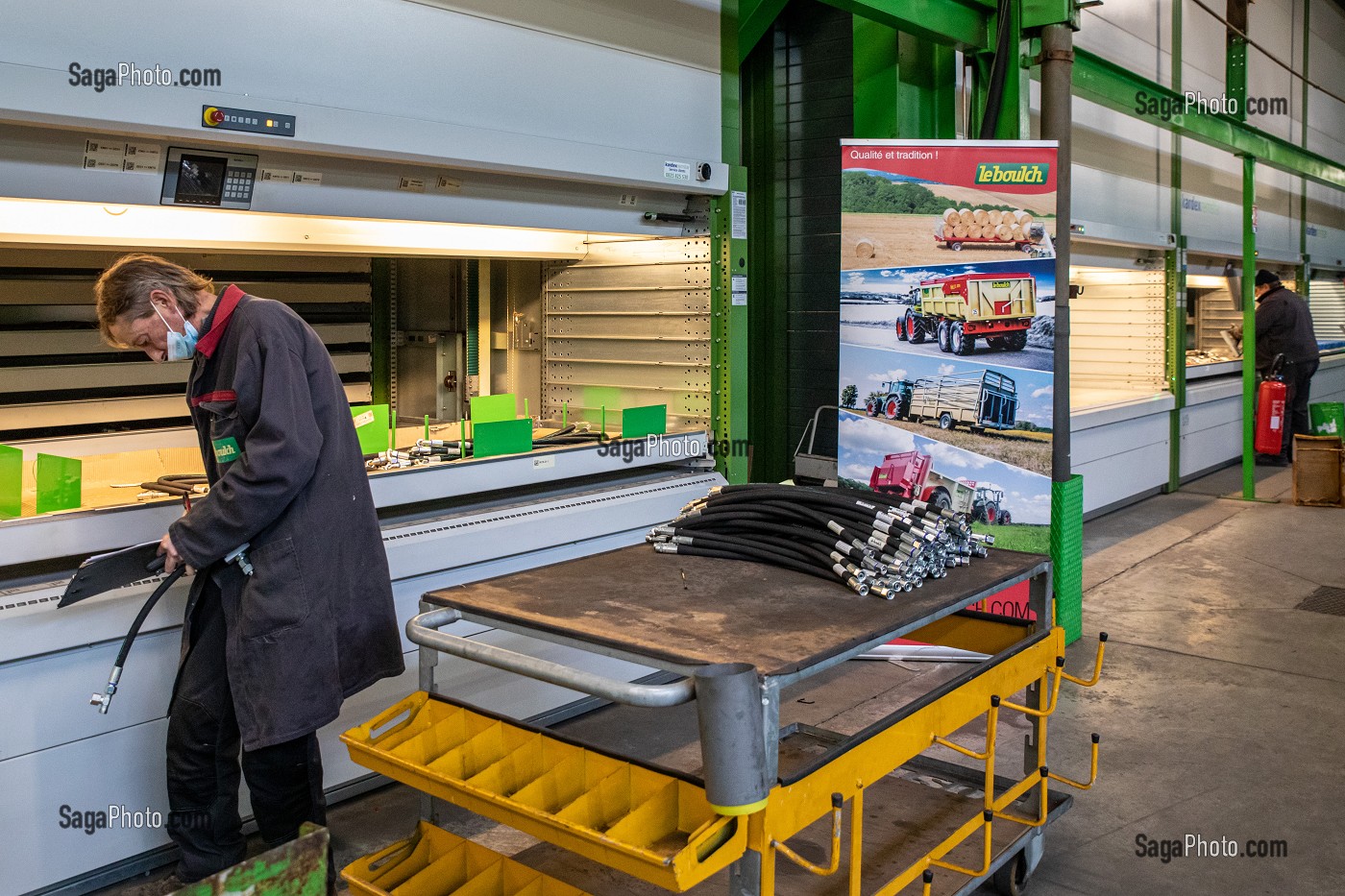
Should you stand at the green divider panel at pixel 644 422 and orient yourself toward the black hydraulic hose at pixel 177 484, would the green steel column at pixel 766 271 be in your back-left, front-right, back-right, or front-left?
back-right

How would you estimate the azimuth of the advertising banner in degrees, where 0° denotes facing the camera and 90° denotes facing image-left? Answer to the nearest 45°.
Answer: approximately 0°

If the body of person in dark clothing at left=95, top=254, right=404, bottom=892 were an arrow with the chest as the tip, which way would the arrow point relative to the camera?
to the viewer's left

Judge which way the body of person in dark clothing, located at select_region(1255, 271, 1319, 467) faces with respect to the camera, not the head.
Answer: to the viewer's left

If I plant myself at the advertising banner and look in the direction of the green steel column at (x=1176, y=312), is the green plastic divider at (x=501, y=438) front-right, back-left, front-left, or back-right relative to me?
back-left

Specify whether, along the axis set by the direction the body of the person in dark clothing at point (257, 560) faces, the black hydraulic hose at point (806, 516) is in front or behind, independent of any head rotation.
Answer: behind

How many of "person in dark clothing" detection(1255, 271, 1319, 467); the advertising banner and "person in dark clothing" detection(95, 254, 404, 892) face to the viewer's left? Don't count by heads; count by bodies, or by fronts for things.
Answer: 2

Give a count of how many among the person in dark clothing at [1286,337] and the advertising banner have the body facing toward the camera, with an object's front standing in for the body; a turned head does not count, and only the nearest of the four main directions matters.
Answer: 1

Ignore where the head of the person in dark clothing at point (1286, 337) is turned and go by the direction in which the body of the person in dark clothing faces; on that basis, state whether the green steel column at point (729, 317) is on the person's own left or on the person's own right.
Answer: on the person's own left

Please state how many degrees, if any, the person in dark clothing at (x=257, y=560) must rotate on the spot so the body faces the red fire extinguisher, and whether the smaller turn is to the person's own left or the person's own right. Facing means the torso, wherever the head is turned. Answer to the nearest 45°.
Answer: approximately 135° to the person's own right

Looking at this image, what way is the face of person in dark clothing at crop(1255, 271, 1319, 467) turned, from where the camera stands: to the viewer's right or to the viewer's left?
to the viewer's left
